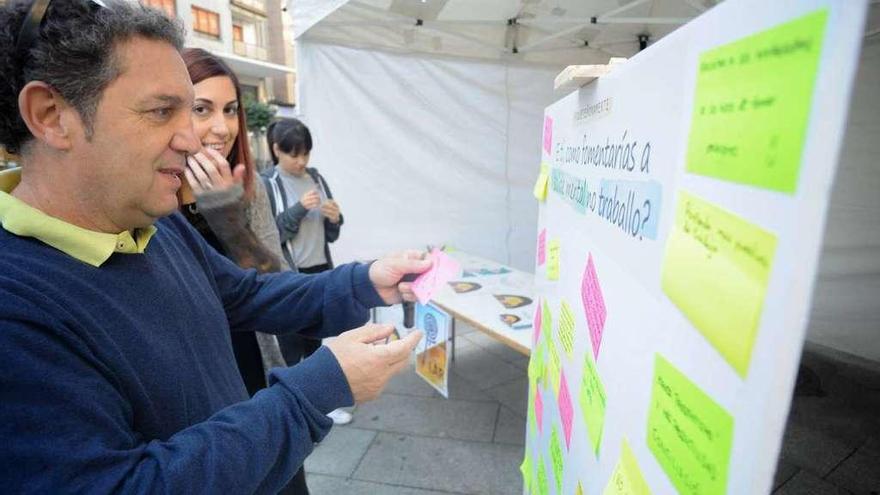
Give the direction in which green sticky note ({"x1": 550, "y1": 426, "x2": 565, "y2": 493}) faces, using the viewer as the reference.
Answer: facing to the left of the viewer

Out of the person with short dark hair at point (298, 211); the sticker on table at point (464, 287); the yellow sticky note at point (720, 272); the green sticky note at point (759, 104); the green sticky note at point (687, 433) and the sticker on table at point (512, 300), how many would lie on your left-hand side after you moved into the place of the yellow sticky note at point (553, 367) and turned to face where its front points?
3

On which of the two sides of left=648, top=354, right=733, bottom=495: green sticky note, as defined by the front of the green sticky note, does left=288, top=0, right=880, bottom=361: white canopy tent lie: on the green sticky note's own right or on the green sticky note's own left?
on the green sticky note's own right

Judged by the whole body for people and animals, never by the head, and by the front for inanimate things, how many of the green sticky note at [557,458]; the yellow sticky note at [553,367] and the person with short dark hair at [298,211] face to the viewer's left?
2

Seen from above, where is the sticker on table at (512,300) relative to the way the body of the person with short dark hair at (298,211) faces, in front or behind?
in front

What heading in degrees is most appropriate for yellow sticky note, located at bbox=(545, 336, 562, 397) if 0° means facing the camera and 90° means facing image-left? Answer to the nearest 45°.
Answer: approximately 90°

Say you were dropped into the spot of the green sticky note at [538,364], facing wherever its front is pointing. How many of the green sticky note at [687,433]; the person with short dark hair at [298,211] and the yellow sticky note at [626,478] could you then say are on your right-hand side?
1

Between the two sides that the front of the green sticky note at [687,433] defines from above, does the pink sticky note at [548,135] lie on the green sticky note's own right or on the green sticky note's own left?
on the green sticky note's own right

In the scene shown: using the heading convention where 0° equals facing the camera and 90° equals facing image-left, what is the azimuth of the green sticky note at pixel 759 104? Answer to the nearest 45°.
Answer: approximately 45°

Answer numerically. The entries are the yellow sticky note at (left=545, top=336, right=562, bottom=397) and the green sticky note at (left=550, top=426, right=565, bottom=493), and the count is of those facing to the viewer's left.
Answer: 2

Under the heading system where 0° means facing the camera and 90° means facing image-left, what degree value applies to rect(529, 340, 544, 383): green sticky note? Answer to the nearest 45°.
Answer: approximately 45°

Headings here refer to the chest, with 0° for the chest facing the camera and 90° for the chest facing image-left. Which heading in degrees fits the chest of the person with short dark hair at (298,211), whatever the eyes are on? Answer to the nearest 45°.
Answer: approximately 315°

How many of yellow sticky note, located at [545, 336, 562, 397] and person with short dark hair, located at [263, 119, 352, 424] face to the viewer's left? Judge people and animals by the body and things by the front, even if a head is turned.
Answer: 1
